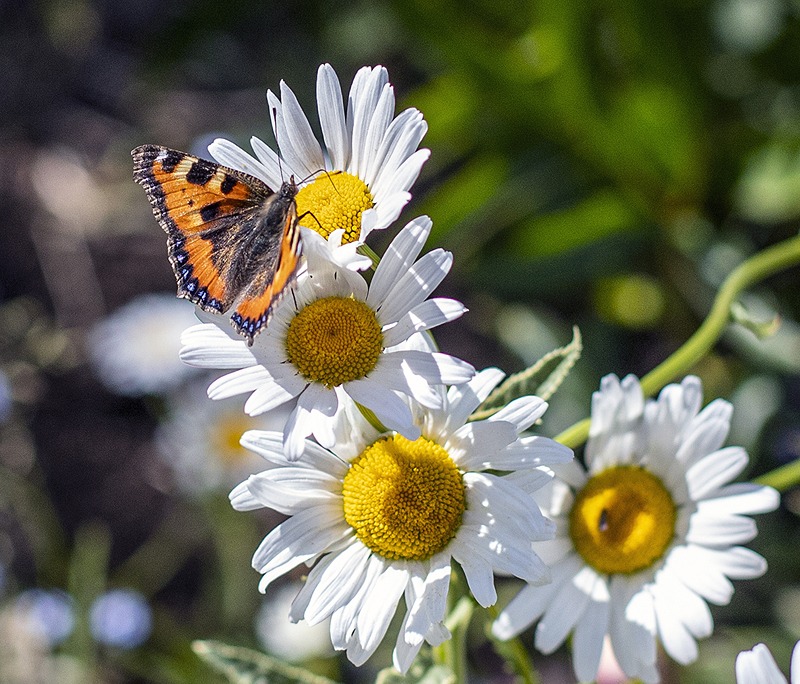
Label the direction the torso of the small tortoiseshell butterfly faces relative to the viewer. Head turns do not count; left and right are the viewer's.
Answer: facing away from the viewer and to the right of the viewer
